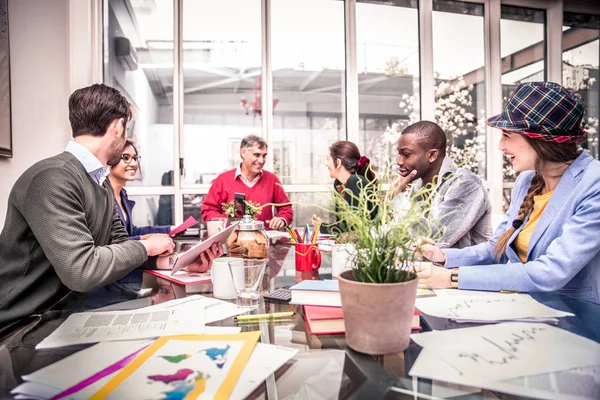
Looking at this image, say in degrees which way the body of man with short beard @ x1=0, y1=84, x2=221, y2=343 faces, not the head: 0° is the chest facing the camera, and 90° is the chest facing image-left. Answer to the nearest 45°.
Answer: approximately 270°

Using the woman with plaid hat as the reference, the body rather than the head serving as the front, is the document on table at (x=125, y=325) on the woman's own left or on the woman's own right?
on the woman's own left

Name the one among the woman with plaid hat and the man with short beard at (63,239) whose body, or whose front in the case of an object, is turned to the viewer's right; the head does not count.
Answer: the man with short beard

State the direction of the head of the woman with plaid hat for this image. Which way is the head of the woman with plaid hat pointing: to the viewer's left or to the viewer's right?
to the viewer's left

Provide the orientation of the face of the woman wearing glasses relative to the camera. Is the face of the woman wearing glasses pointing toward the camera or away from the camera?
toward the camera

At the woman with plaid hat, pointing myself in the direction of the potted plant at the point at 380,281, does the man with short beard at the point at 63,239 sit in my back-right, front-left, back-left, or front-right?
front-right

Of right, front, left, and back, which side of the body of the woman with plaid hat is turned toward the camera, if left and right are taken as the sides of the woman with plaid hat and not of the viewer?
left

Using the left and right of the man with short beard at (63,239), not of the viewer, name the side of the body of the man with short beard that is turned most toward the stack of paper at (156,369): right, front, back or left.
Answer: right
